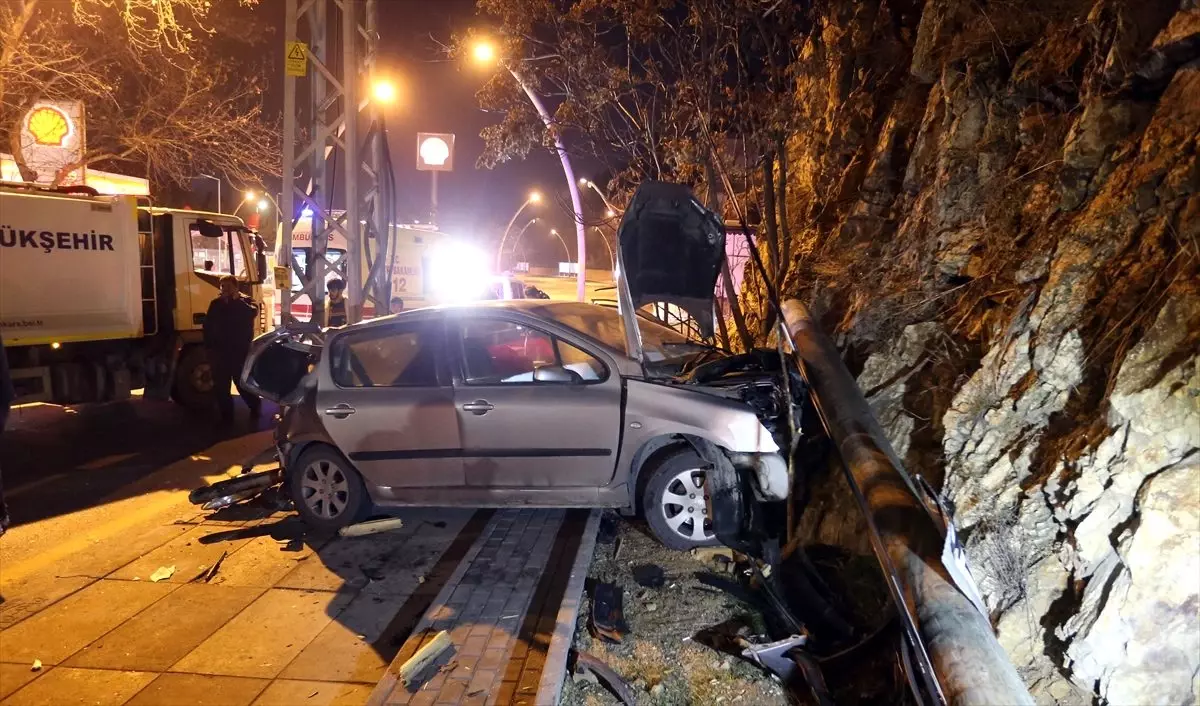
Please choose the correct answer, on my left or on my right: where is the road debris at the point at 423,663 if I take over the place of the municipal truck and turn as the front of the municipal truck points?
on my right

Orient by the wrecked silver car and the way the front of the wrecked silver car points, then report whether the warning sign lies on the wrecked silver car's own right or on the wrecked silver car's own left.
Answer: on the wrecked silver car's own left

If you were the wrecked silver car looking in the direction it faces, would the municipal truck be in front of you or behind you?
behind

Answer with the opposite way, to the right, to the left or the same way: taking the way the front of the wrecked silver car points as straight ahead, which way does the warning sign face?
to the right

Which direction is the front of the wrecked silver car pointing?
to the viewer's right

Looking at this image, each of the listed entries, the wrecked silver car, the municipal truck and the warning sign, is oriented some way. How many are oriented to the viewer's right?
2

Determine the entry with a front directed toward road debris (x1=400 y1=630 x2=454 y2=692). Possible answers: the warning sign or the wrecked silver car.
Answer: the warning sign

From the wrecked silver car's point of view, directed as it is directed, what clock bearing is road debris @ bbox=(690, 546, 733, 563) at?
The road debris is roughly at 1 o'clock from the wrecked silver car.

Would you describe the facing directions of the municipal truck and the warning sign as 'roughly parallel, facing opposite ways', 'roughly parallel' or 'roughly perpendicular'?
roughly perpendicular

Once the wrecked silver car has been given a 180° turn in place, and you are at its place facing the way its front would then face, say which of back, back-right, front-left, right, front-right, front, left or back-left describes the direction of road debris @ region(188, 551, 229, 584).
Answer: front

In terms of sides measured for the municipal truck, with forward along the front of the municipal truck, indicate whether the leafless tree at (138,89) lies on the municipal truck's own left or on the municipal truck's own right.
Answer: on the municipal truck's own left

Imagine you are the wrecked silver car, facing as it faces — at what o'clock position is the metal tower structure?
The metal tower structure is roughly at 8 o'clock from the wrecked silver car.

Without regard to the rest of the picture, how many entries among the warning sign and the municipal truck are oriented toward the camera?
1

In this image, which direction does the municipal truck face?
to the viewer's right
